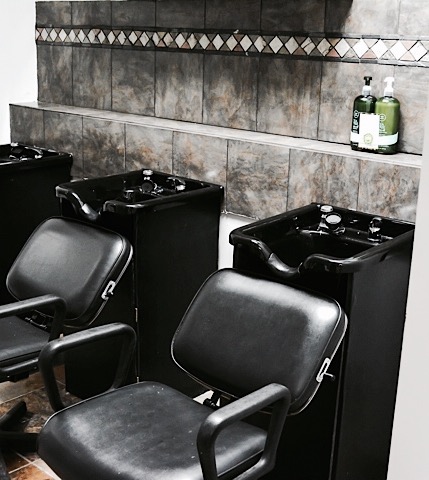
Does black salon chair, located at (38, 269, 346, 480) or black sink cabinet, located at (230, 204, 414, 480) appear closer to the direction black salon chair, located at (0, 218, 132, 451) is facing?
the black salon chair

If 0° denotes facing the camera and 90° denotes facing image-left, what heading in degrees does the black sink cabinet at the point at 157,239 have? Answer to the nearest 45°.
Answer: approximately 45°

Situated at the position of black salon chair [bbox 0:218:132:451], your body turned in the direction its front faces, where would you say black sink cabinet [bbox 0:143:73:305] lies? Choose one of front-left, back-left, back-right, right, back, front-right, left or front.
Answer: back-right

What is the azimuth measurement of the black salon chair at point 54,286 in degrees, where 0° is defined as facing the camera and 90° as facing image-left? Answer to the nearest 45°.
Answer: approximately 45°

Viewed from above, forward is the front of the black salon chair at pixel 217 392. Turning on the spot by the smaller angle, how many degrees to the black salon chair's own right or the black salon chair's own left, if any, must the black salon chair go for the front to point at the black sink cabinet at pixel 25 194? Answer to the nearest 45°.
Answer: approximately 90° to the black salon chair's own right

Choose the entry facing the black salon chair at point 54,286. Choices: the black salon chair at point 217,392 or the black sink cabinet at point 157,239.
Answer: the black sink cabinet

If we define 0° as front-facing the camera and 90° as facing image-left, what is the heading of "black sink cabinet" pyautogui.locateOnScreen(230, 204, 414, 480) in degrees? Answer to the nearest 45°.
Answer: approximately 45°

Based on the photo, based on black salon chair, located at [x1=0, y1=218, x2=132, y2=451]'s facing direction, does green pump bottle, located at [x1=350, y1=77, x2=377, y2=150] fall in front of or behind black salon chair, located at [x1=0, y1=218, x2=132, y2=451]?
behind

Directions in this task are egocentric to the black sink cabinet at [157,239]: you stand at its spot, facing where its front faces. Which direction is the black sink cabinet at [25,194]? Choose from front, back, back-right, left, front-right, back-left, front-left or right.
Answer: right

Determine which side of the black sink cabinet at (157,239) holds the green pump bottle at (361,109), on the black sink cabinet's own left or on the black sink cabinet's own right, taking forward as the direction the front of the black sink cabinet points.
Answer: on the black sink cabinet's own left

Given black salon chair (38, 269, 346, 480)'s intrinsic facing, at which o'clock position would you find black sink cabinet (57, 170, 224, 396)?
The black sink cabinet is roughly at 4 o'clock from the black salon chair.

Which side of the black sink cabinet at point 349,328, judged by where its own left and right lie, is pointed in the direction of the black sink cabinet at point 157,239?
right
